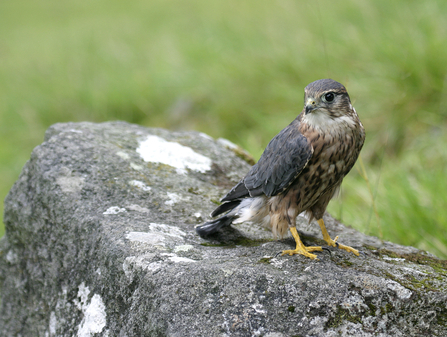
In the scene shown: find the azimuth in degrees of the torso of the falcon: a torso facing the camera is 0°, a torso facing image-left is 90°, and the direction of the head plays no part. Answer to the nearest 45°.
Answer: approximately 315°
